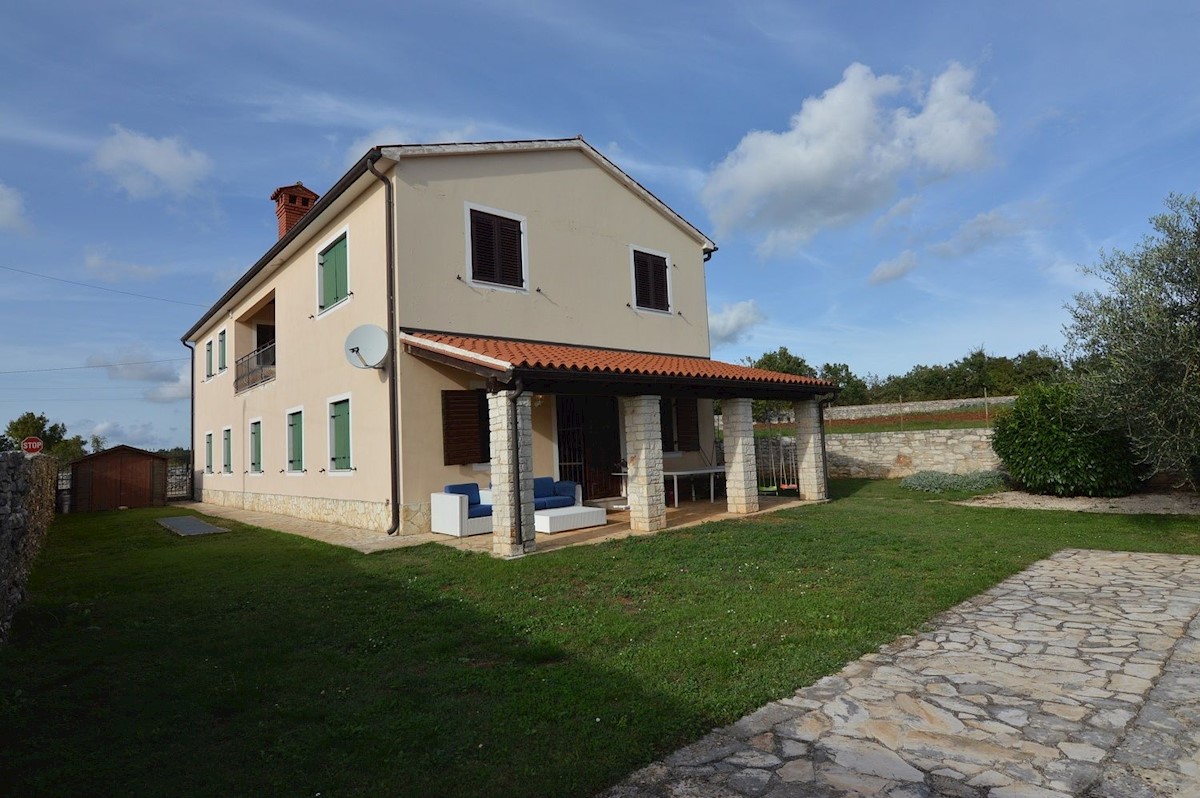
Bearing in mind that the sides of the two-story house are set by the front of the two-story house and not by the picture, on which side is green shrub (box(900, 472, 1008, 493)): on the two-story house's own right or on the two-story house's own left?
on the two-story house's own left

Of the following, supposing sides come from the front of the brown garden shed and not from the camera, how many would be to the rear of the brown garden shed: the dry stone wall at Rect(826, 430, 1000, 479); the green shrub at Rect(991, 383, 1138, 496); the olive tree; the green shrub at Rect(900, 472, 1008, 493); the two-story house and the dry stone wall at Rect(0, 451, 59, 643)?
0

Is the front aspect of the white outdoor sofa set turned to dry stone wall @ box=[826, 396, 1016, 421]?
no

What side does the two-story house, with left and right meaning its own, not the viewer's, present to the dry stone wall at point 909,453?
left

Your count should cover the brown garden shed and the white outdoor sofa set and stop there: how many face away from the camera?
0

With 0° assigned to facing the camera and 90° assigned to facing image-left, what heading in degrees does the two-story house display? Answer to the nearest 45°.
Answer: approximately 315°

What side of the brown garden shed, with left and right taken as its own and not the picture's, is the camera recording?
front

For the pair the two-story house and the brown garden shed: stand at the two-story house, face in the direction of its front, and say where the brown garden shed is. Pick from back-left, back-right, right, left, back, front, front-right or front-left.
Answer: back

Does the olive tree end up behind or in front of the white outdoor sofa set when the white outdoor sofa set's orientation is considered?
in front

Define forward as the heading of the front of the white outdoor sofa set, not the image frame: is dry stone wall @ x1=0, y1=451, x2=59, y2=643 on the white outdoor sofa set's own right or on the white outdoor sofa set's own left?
on the white outdoor sofa set's own right

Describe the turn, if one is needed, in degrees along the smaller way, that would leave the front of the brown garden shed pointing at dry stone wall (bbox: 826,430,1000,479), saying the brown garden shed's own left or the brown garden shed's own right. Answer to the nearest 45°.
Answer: approximately 45° to the brown garden shed's own left

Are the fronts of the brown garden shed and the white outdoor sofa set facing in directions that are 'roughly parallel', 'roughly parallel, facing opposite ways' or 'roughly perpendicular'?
roughly parallel

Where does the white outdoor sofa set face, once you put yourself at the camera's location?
facing the viewer and to the right of the viewer

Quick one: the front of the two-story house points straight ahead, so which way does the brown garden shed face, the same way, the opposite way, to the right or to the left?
the same way

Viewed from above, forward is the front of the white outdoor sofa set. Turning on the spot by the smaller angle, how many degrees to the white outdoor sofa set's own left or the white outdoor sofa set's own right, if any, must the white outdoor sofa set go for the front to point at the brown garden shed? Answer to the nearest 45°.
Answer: approximately 180°

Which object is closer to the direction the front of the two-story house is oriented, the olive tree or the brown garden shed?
the olive tree

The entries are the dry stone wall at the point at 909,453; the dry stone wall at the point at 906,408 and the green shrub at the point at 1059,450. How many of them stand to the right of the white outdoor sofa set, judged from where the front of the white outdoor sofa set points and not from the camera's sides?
0

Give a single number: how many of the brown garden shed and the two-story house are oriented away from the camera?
0
